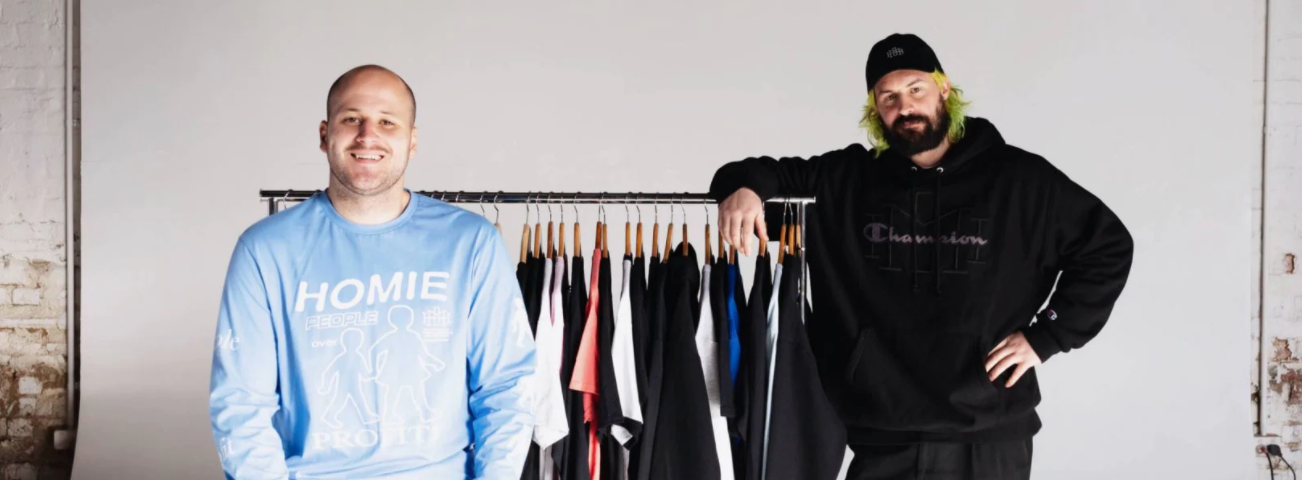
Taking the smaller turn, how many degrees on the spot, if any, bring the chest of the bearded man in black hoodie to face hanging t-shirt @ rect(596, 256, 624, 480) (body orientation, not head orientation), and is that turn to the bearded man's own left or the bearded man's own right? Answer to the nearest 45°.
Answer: approximately 90° to the bearded man's own right

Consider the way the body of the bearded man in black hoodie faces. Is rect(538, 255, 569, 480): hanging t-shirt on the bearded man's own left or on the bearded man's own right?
on the bearded man's own right

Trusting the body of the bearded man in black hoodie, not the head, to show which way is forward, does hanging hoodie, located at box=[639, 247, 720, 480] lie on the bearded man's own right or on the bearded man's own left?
on the bearded man's own right

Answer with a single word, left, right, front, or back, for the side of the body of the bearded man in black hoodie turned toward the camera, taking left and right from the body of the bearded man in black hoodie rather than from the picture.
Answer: front

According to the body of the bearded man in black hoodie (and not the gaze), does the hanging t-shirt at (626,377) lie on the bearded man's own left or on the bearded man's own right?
on the bearded man's own right

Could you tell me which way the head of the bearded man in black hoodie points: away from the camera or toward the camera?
toward the camera
